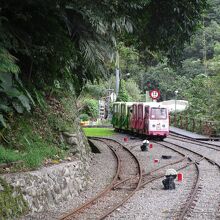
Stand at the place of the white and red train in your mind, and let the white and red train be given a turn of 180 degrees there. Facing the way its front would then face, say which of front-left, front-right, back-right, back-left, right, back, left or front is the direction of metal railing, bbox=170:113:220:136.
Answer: right

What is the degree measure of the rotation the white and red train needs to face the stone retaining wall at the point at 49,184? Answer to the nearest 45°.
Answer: approximately 45° to its right

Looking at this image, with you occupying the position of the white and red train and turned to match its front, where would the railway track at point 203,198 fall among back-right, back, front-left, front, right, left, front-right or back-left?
front-right
